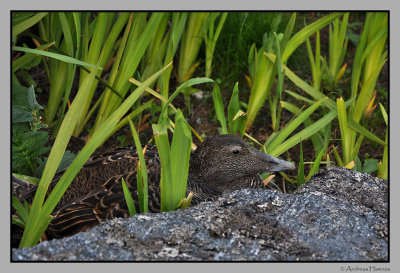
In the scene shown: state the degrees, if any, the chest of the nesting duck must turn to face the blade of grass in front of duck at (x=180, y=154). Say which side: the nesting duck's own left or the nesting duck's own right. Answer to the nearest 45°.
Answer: approximately 90° to the nesting duck's own right

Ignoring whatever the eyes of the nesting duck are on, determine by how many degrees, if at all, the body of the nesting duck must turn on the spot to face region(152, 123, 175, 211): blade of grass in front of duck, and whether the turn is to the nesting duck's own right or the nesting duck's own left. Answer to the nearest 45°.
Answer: approximately 90° to the nesting duck's own right

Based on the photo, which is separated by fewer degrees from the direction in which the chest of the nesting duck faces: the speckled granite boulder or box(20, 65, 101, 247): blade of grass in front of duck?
the speckled granite boulder

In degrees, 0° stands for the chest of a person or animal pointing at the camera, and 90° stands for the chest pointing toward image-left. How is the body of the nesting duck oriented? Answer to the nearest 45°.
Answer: approximately 270°
